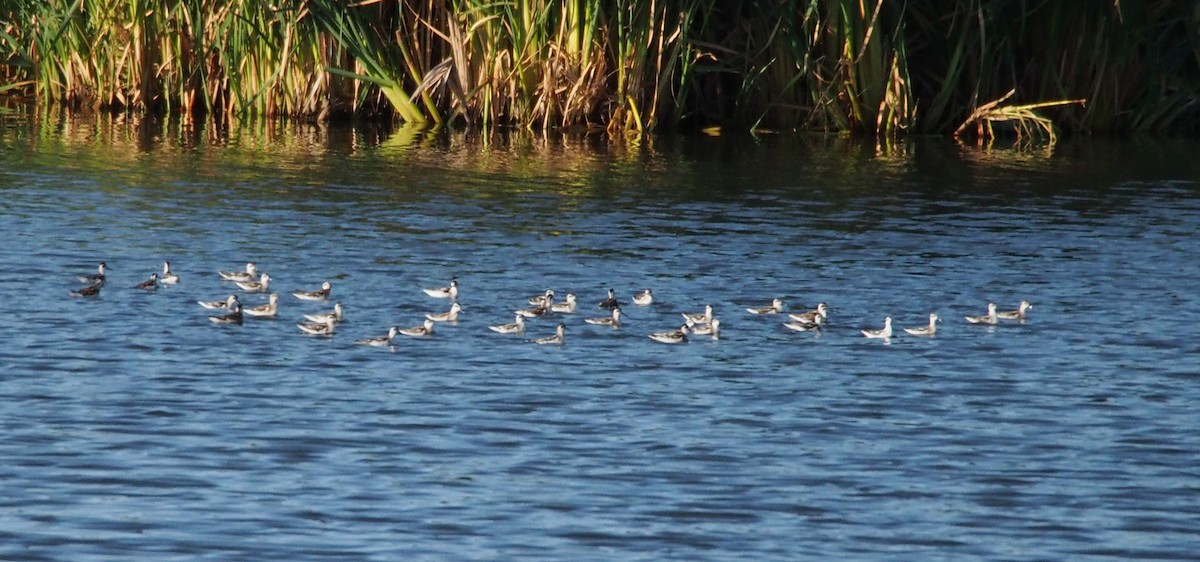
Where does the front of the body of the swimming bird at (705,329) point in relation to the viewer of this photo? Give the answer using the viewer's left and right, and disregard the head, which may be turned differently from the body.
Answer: facing to the right of the viewer

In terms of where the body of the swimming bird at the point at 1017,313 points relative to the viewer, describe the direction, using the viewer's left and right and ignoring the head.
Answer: facing to the right of the viewer

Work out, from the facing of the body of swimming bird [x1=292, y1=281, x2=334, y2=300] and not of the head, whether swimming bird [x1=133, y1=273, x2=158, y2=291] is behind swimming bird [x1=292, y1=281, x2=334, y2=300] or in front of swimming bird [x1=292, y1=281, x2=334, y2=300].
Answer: behind

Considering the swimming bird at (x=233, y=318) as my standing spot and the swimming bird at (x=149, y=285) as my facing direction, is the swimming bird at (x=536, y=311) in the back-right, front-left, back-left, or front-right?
back-right

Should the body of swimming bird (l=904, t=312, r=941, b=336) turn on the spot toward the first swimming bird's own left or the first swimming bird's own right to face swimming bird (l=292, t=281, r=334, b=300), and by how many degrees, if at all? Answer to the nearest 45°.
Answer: approximately 180°

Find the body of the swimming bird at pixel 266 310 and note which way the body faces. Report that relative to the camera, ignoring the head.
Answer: to the viewer's right

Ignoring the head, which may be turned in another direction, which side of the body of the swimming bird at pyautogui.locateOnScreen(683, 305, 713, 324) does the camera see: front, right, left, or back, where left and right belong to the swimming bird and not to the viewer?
right

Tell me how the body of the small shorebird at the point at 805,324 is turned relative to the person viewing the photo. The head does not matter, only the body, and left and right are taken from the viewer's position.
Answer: facing to the right of the viewer

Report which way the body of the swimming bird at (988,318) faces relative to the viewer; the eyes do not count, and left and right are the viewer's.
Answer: facing to the right of the viewer

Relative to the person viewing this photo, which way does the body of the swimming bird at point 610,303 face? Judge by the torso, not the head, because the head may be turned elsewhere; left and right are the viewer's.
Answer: facing to the right of the viewer
